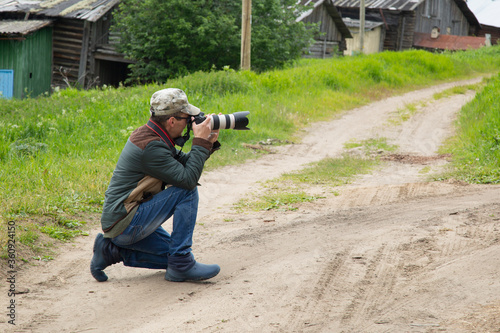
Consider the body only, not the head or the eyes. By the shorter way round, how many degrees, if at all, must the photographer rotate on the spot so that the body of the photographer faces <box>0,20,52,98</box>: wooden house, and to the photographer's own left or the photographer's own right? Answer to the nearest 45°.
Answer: approximately 90° to the photographer's own left

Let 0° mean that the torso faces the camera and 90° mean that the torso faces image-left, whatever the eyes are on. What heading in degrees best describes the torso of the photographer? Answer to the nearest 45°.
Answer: approximately 270°

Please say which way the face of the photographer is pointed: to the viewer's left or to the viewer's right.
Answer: to the viewer's right

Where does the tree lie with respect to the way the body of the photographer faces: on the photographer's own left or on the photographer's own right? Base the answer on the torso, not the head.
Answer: on the photographer's own left

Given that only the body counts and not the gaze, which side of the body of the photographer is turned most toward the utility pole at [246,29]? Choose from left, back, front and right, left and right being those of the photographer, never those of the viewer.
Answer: left
